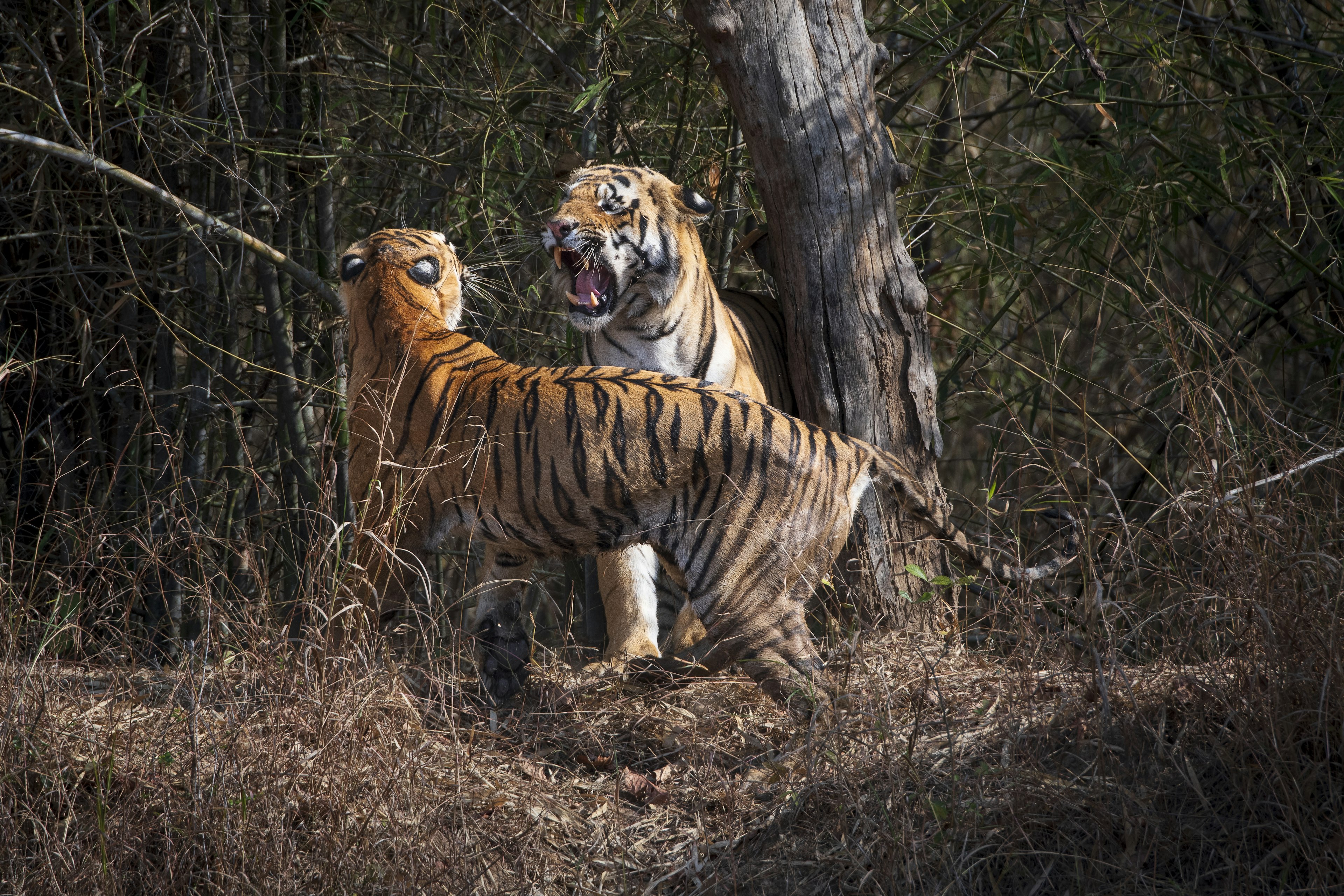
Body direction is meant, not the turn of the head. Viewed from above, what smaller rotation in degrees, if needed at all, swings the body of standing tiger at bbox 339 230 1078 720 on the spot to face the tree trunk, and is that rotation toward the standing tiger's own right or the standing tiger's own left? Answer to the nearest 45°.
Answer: approximately 135° to the standing tiger's own right

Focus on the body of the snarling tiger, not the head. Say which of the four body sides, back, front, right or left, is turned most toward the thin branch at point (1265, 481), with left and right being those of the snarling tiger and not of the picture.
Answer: left

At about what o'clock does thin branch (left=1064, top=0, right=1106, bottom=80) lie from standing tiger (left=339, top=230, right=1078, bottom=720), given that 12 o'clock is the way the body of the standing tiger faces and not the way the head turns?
The thin branch is roughly at 5 o'clock from the standing tiger.

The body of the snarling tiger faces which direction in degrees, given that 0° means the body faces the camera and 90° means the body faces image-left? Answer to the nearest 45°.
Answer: approximately 45°

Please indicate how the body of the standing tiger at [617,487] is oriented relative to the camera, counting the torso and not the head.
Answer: to the viewer's left

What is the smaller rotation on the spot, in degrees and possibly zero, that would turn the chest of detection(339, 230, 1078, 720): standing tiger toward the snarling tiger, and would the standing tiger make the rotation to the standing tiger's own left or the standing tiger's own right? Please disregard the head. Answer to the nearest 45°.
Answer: approximately 90° to the standing tiger's own right

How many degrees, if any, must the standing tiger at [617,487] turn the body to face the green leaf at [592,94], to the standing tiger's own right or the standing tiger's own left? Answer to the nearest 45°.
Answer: approximately 90° to the standing tiger's own right
